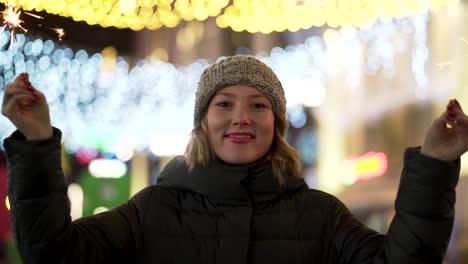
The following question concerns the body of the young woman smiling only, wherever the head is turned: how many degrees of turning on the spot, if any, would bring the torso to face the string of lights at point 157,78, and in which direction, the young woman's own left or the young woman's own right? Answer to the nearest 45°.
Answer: approximately 180°

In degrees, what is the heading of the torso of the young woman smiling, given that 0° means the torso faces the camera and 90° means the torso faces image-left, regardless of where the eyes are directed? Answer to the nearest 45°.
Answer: approximately 0°

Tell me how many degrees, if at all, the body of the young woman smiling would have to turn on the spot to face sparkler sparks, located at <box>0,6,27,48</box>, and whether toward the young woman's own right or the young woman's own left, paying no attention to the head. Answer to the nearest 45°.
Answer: approximately 90° to the young woman's own right

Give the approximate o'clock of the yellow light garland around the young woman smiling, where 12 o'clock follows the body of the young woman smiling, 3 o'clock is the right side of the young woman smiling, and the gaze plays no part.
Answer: The yellow light garland is roughly at 6 o'clock from the young woman smiling.
